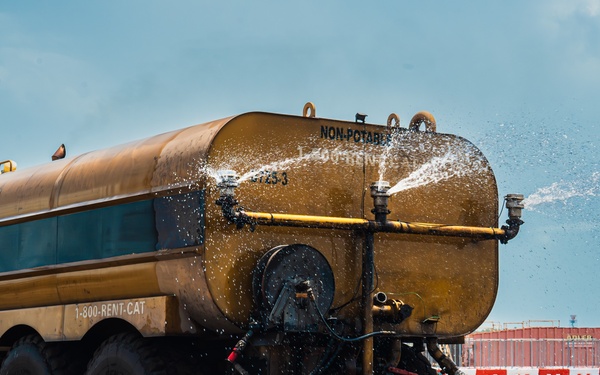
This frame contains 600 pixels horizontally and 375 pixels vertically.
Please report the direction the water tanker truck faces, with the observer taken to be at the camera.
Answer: facing away from the viewer and to the left of the viewer
